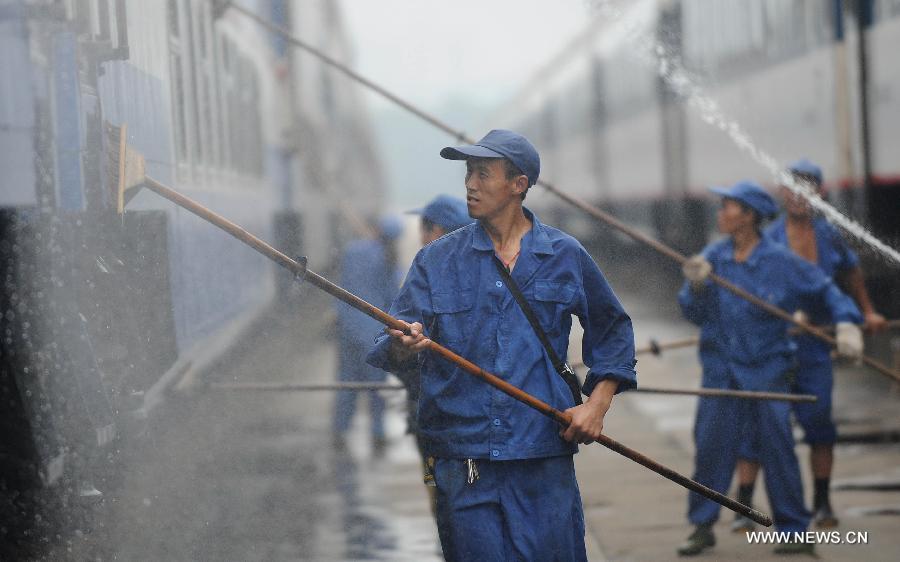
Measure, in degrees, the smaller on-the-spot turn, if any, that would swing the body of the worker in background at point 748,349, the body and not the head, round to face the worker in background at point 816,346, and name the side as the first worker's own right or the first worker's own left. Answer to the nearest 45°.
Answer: approximately 180°

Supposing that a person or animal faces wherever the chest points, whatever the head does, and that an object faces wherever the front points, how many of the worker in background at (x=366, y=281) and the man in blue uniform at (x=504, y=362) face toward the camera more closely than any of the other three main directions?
1

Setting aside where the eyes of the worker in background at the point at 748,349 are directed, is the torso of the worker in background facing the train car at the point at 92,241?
yes

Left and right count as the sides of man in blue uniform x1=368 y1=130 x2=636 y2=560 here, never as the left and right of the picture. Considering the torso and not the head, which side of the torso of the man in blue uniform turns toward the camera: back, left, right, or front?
front

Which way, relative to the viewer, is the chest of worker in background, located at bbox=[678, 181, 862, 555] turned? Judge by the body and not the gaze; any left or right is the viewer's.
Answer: facing the viewer and to the left of the viewer

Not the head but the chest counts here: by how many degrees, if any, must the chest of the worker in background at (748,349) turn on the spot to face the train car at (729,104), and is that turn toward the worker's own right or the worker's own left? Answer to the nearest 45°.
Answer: approximately 135° to the worker's own right

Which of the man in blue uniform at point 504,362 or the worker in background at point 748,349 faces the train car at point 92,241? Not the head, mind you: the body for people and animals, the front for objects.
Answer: the worker in background

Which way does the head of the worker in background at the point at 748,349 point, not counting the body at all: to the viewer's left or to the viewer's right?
to the viewer's left
